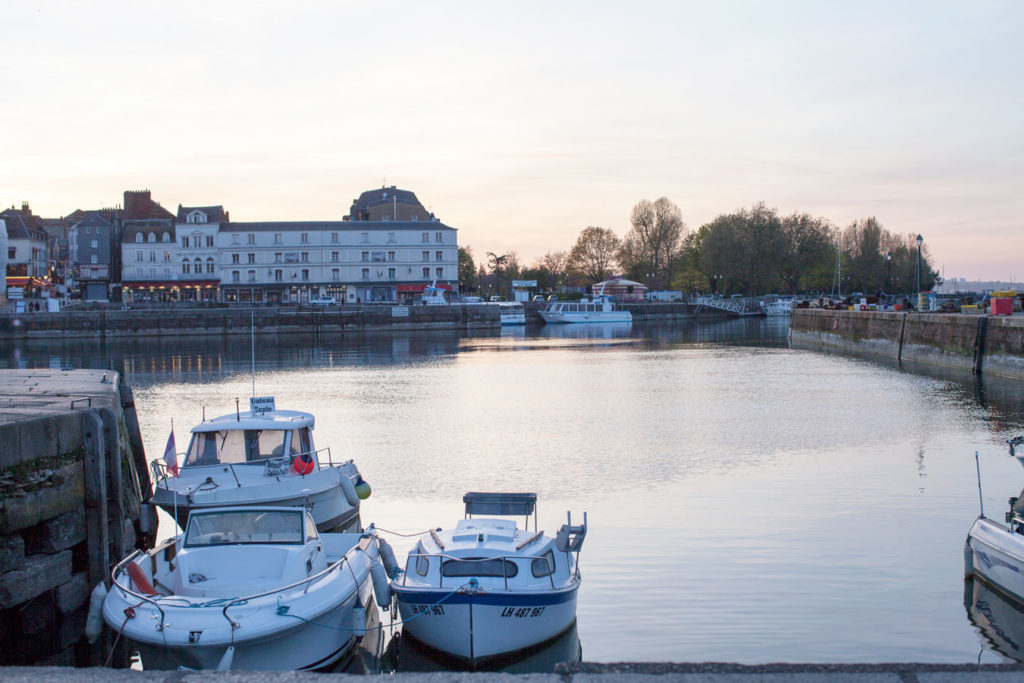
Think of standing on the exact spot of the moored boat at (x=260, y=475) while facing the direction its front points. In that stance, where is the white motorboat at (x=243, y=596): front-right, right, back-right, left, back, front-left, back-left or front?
front-left

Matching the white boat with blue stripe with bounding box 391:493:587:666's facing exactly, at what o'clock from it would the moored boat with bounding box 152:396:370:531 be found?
The moored boat is roughly at 5 o'clock from the white boat with blue stripe.

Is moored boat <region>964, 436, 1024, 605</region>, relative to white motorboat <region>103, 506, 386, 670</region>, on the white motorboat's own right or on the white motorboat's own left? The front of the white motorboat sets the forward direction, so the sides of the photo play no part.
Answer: on the white motorboat's own left

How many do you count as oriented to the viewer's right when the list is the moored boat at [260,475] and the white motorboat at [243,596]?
0

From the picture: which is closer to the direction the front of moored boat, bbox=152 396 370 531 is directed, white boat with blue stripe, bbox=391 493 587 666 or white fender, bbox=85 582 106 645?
the white fender

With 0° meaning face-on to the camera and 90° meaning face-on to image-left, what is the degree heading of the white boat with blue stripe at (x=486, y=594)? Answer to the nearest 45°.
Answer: approximately 0°

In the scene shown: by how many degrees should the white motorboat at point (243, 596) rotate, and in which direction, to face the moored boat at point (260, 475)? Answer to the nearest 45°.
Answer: approximately 135° to its right

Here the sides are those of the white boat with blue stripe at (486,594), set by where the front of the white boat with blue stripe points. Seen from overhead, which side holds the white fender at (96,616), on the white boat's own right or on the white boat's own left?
on the white boat's own right

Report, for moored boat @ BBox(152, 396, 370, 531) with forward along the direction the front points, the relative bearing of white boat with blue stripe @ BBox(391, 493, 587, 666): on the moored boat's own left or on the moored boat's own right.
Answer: on the moored boat's own left

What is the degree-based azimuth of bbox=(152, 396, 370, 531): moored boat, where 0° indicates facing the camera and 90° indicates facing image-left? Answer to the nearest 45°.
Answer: approximately 45°
